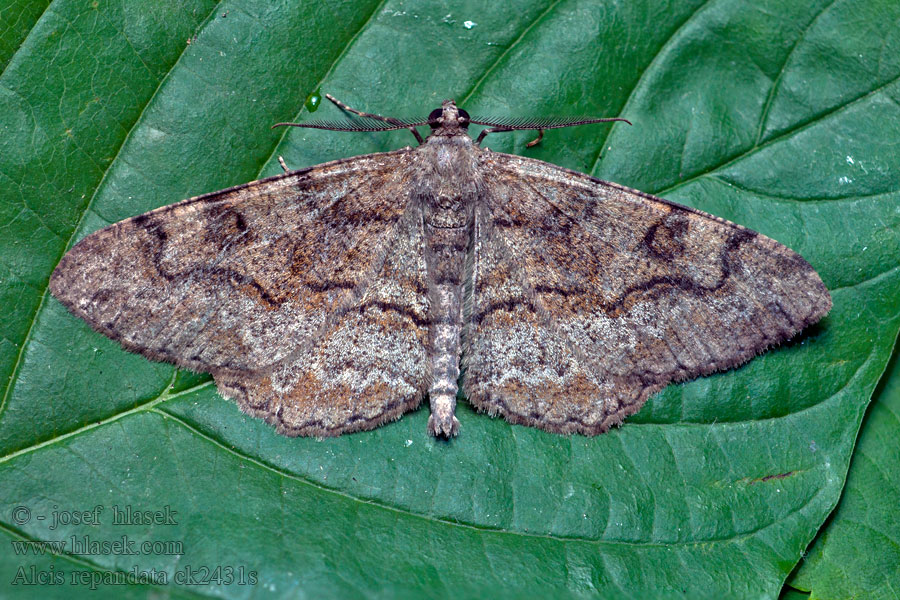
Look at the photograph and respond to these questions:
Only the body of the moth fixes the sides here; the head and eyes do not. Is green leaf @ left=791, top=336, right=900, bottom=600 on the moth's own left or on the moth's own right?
on the moth's own right

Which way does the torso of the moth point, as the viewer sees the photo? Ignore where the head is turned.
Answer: away from the camera
